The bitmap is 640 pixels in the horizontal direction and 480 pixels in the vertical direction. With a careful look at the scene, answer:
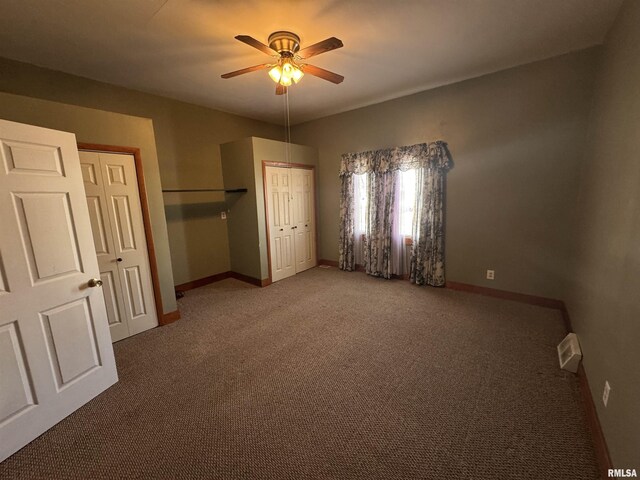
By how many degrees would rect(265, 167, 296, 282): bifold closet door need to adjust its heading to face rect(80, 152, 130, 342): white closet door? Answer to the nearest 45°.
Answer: approximately 90° to its right

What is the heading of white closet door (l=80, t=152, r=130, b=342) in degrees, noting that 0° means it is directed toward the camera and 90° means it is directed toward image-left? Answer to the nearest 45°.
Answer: approximately 315°

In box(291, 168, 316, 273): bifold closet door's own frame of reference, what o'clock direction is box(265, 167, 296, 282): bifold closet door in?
box(265, 167, 296, 282): bifold closet door is roughly at 3 o'clock from box(291, 168, 316, 273): bifold closet door.

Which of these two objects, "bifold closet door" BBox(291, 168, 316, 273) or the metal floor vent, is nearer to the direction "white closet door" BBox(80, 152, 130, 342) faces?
the metal floor vent

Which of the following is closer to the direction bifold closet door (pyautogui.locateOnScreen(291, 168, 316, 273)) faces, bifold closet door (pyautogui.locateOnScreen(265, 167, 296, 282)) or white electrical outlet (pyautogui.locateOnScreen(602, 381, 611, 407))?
the white electrical outlet

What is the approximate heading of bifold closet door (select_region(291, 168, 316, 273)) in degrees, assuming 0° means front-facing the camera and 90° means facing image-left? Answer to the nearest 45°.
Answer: approximately 315°

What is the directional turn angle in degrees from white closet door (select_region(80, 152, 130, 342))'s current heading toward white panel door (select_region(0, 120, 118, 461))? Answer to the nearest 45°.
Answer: approximately 45° to its right
